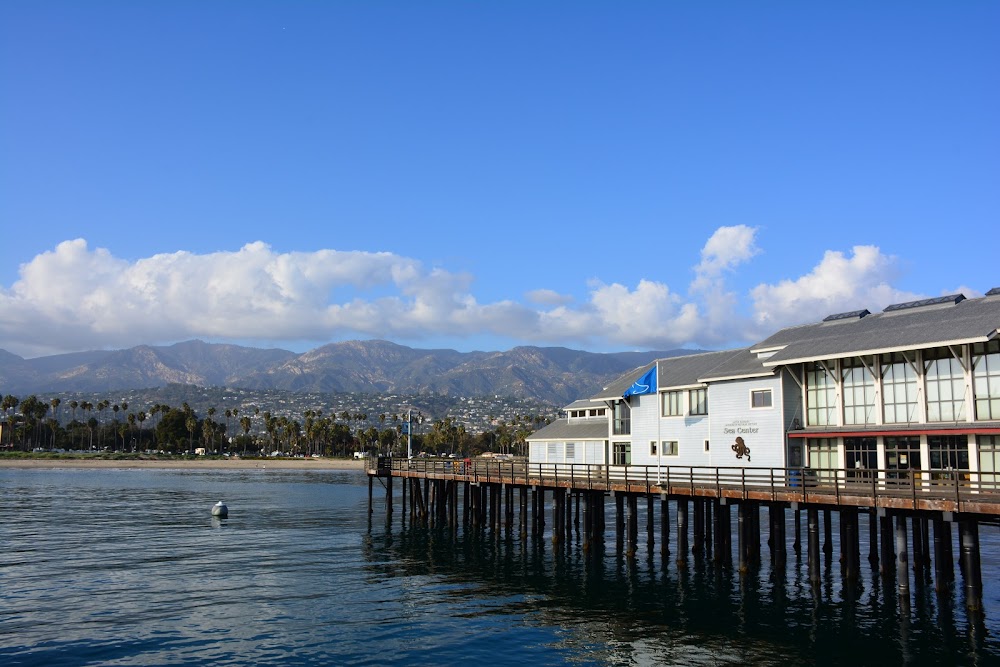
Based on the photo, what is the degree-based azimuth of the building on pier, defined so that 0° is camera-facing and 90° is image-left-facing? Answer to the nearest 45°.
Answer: approximately 45°
